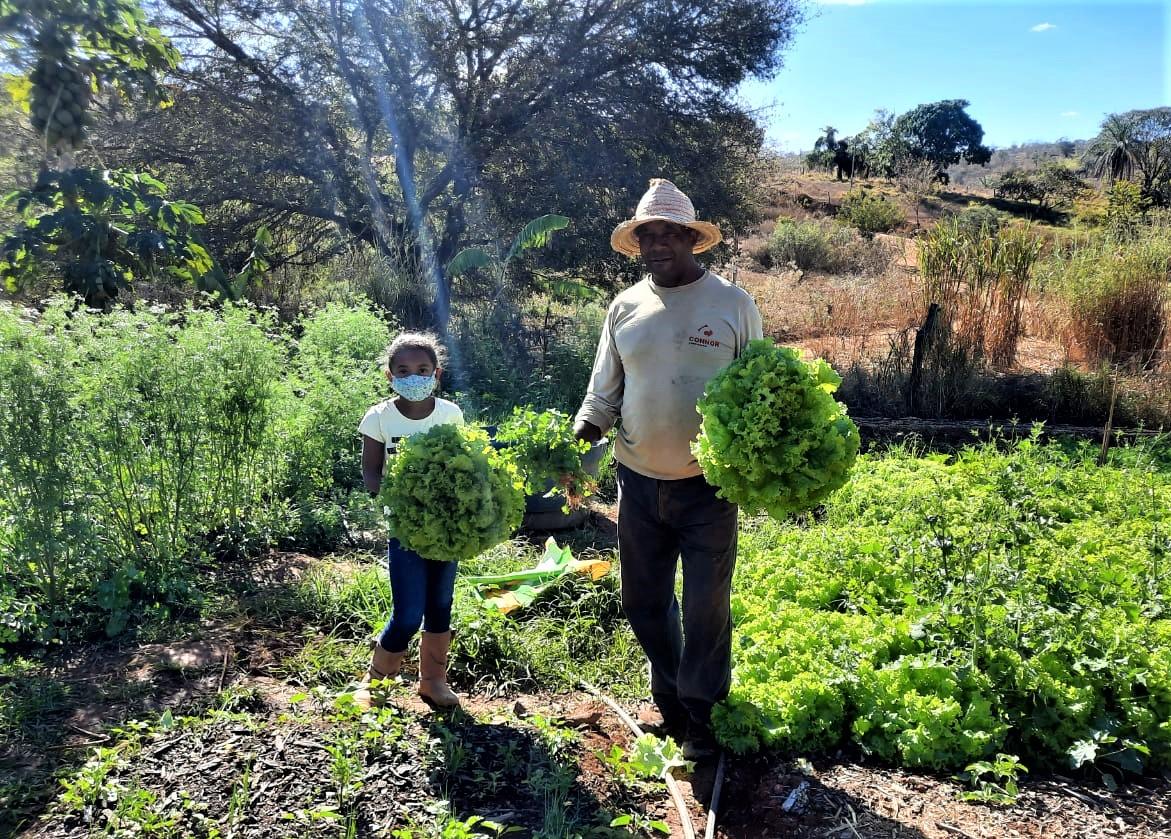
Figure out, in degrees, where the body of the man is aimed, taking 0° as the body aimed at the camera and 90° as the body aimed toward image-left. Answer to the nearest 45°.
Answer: approximately 0°

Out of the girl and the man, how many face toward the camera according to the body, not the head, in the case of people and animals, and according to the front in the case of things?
2

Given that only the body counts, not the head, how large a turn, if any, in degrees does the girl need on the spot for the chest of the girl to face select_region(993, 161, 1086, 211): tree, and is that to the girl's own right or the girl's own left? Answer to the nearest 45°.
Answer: approximately 135° to the girl's own left

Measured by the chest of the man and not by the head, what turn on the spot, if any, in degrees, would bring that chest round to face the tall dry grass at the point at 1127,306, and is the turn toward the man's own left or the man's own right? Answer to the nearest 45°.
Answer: approximately 135° to the man's own left

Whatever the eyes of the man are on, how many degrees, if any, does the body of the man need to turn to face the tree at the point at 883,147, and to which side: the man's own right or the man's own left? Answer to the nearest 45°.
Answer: approximately 180°

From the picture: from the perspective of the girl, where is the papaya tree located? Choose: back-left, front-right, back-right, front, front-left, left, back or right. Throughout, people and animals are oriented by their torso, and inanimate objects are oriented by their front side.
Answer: back-right

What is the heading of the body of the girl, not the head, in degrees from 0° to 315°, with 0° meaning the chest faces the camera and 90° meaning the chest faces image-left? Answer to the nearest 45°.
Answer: approximately 0°

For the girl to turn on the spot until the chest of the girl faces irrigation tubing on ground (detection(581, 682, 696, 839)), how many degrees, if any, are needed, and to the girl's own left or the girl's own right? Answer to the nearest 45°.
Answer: approximately 45° to the girl's own left
